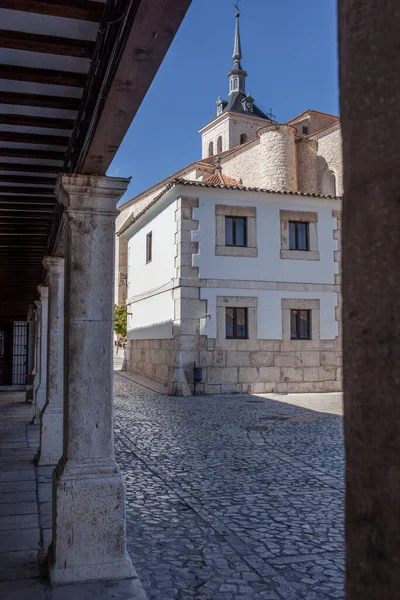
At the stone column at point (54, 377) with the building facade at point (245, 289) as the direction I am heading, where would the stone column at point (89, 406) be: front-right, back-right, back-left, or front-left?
back-right

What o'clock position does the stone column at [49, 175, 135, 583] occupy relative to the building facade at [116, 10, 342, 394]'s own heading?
The stone column is roughly at 12 o'clock from the building facade.

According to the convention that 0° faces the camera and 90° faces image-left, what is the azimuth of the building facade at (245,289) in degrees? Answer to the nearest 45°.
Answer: approximately 0°

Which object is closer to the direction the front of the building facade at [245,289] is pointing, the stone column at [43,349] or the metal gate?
the stone column

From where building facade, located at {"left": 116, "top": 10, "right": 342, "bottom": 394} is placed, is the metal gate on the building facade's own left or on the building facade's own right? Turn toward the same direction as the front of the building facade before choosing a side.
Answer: on the building facade's own right

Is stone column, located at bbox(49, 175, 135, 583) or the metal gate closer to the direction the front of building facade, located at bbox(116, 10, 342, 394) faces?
the stone column

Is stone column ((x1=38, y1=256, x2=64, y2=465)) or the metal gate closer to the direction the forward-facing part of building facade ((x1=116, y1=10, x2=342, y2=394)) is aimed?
the stone column

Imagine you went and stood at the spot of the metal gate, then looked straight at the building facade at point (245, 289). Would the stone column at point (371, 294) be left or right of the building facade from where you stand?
right

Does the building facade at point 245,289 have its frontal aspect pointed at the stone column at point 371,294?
yes
